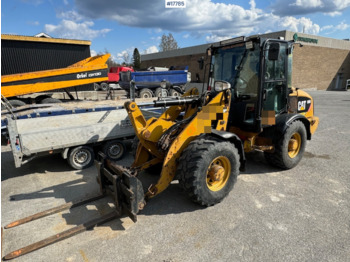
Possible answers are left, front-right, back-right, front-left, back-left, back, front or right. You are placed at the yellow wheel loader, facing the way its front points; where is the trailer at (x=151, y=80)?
back-right

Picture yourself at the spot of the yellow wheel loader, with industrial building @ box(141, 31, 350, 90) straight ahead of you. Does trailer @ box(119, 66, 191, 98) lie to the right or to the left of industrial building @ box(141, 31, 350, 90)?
left

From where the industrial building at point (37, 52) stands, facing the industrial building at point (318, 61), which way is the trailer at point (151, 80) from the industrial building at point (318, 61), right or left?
right

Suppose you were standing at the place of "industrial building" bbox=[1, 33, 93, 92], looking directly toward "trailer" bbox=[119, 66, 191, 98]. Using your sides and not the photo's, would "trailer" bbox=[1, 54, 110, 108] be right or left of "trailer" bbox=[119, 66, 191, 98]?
right

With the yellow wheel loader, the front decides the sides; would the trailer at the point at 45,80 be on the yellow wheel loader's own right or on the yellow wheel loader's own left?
on the yellow wheel loader's own right

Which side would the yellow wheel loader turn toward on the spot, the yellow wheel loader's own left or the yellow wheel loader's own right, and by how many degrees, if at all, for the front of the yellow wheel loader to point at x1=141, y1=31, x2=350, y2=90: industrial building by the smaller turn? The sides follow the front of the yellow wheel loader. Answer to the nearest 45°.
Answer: approximately 180°

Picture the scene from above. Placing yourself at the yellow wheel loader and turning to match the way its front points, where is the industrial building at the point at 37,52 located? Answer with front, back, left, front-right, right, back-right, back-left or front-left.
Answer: right

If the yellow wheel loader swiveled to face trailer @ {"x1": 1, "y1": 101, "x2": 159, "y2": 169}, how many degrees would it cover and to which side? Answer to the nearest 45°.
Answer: approximately 90° to its right

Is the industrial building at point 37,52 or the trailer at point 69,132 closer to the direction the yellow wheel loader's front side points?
the trailer
